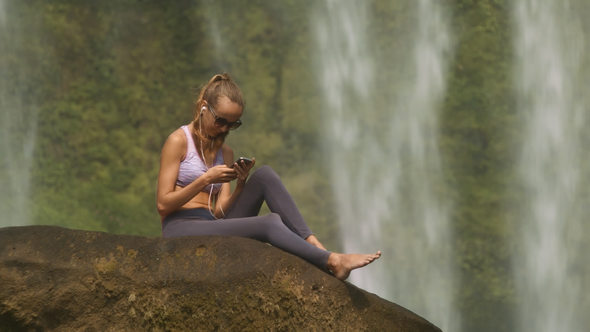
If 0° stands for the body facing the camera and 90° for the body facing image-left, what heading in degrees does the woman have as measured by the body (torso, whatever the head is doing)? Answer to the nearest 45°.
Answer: approximately 315°

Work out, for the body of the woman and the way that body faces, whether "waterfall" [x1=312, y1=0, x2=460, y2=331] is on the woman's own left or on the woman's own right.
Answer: on the woman's own left
